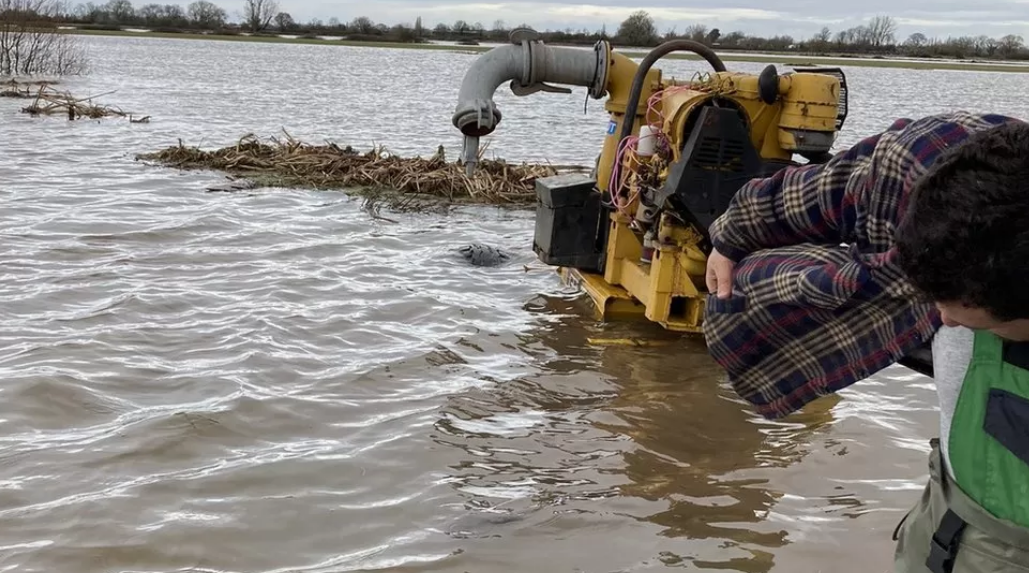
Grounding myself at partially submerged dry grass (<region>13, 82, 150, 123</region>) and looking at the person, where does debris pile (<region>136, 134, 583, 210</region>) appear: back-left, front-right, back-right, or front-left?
front-left

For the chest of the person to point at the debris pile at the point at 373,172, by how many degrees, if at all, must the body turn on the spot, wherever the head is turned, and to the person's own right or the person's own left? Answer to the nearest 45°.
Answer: approximately 135° to the person's own right
